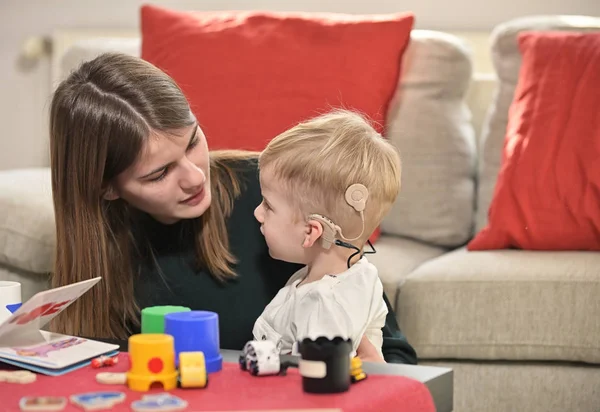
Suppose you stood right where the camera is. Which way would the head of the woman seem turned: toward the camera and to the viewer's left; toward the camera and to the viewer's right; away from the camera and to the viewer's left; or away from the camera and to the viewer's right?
toward the camera and to the viewer's right

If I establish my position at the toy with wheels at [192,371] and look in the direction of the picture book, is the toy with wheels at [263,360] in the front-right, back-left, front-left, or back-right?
back-right

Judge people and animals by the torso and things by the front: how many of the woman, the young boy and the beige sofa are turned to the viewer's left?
1

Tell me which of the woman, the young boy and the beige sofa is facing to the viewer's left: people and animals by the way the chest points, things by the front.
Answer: the young boy

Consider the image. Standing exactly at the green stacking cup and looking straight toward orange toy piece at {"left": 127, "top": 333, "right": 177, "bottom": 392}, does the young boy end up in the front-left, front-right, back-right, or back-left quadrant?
back-left

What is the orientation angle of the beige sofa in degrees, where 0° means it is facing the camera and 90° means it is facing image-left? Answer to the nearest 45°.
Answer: approximately 0°

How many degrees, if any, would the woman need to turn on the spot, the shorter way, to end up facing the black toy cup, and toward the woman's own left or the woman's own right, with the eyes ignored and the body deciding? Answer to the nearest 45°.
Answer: approximately 45° to the woman's own left

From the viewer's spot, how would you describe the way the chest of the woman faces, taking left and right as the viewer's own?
facing the viewer and to the right of the viewer

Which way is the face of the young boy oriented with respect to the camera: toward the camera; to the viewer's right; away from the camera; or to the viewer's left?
to the viewer's left

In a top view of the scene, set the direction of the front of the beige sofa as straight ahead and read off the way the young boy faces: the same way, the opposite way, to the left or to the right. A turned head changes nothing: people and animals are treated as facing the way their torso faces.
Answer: to the right

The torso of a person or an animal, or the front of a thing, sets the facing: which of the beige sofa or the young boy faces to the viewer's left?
the young boy

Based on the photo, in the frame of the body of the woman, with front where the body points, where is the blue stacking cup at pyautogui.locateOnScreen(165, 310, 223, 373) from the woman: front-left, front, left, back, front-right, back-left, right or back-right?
front-right

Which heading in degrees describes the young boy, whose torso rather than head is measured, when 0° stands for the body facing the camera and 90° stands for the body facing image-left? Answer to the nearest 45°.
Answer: approximately 90°

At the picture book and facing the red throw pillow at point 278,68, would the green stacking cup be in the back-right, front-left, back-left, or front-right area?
front-right
